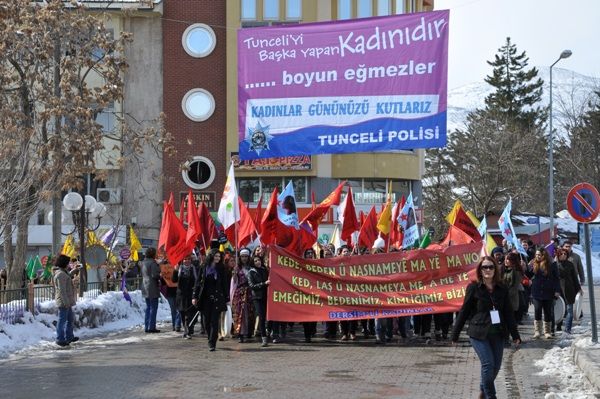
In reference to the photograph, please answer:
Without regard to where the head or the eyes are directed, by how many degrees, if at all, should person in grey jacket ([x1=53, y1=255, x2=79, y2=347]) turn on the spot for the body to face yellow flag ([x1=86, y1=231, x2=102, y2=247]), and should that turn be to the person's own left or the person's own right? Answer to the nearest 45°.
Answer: approximately 90° to the person's own left

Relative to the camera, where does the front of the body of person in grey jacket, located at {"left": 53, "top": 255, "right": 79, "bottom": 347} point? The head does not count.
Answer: to the viewer's right

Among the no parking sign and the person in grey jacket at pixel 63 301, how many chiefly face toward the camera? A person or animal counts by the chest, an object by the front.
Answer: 1

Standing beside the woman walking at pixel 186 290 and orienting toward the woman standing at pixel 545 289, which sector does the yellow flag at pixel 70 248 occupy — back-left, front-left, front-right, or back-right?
back-left

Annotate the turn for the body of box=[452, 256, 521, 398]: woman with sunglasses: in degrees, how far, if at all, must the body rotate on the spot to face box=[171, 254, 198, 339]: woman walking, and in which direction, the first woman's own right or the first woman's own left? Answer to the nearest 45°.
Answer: approximately 135° to the first woman's own right

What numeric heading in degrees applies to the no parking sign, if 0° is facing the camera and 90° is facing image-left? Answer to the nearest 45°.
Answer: approximately 0°

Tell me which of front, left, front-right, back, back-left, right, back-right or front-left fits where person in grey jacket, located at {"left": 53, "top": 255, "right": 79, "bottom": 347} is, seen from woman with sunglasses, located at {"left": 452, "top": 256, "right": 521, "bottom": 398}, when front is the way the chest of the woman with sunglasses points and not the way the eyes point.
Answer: back-right
